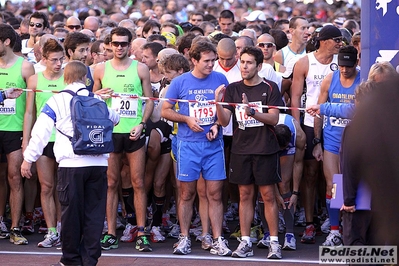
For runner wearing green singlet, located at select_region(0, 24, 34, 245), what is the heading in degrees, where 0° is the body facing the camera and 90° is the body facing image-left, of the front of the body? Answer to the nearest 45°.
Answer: approximately 0°

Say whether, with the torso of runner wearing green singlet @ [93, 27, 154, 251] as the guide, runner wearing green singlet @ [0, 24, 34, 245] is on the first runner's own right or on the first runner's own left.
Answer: on the first runner's own right

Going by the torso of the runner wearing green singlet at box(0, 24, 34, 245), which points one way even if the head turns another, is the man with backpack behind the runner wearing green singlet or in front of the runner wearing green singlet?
in front

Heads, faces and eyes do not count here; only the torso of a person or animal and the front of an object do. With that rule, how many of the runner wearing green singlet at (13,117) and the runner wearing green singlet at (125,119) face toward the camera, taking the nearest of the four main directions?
2

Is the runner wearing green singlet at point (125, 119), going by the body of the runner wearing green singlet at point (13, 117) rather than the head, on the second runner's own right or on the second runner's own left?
on the second runner's own left
